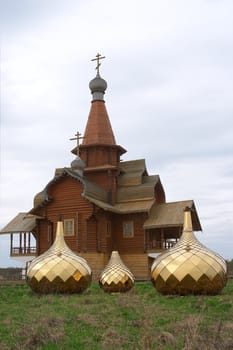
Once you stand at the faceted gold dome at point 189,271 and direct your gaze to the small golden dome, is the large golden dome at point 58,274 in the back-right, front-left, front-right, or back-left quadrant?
front-left

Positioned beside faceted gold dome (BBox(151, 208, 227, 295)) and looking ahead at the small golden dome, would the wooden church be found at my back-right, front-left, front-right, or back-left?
front-right

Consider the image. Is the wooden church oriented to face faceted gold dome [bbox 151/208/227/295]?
no
